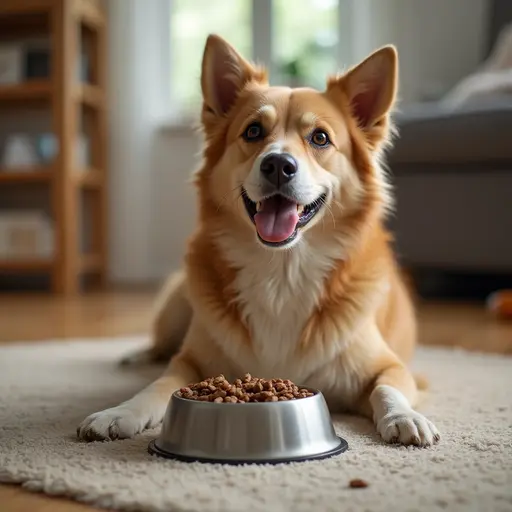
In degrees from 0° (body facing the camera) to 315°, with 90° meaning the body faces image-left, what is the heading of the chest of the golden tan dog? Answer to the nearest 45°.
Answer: approximately 0°

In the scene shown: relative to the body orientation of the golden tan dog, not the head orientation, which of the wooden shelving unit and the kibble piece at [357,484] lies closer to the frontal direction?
the kibble piece

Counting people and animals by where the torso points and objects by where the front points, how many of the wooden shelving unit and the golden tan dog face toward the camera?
2

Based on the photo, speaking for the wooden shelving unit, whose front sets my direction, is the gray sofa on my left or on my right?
on my left

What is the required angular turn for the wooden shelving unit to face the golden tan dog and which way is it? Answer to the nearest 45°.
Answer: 0° — it already faces it

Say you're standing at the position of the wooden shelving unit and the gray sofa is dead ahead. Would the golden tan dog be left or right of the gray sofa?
right

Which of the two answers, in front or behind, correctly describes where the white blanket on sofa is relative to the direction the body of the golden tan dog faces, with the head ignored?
behind
